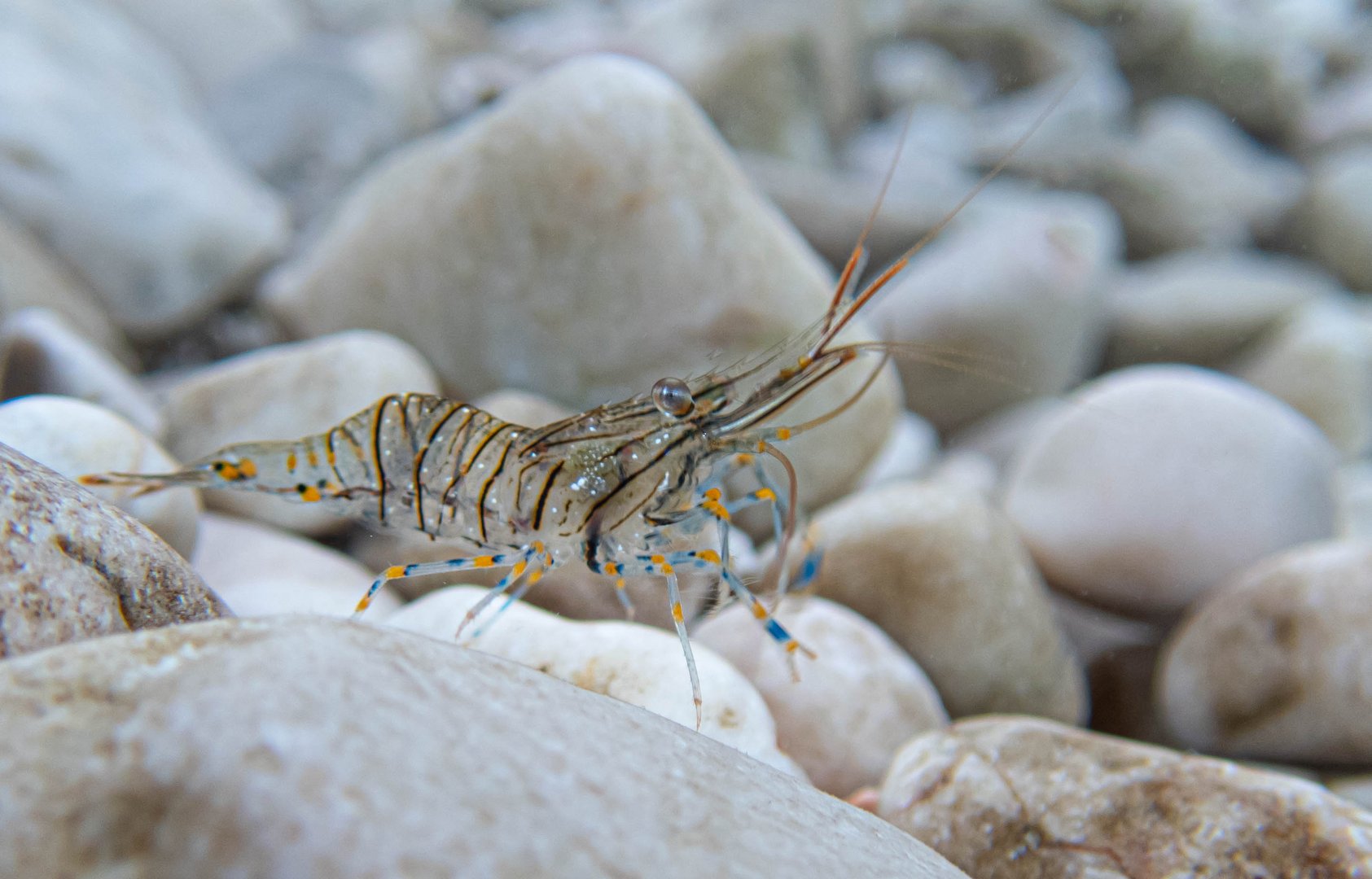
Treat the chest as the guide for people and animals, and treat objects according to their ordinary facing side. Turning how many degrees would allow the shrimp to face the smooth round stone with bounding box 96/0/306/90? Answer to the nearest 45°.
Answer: approximately 90° to its left

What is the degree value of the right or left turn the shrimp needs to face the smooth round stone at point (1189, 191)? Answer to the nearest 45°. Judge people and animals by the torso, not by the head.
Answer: approximately 45° to its left

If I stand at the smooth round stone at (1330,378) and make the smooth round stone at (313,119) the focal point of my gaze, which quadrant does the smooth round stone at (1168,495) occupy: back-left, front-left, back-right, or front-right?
front-left

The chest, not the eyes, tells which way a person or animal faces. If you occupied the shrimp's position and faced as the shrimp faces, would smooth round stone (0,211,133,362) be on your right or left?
on your left

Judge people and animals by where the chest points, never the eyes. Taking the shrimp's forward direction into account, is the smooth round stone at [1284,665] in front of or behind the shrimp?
in front

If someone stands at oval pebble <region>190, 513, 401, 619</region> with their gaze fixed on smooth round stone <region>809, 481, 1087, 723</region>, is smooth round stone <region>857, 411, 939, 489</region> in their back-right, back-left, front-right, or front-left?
front-left

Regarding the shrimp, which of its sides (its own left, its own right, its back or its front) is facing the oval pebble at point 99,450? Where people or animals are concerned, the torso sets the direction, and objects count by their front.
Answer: back

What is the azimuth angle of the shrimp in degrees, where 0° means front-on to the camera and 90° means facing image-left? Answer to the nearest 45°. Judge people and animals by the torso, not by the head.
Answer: approximately 270°

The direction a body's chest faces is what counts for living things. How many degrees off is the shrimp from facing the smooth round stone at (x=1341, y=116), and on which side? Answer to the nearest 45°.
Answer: approximately 45° to its left

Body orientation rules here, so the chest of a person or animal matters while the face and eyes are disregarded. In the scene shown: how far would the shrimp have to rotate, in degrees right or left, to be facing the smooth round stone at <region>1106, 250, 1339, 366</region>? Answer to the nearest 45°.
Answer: approximately 45° to its left

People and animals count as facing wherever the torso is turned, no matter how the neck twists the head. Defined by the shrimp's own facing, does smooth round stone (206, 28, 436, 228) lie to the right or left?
on its left
